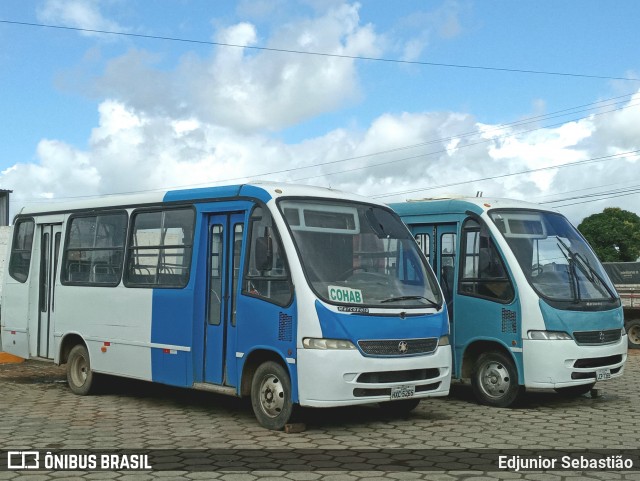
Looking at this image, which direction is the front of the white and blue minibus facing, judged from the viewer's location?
facing the viewer and to the right of the viewer

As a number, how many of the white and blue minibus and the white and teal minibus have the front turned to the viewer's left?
0

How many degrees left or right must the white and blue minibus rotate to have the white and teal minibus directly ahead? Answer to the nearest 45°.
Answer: approximately 45° to its left

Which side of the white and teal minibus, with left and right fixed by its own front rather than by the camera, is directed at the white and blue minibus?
right
